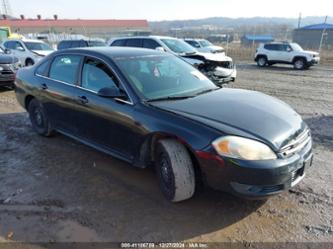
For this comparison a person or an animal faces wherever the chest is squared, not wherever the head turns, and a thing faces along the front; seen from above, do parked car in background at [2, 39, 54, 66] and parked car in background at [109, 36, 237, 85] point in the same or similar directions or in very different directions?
same or similar directions

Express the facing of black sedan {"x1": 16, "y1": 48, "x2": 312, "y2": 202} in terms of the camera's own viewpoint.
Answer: facing the viewer and to the right of the viewer

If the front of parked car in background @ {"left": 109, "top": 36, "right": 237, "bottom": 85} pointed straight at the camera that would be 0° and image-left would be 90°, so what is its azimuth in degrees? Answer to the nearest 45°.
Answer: approximately 315°

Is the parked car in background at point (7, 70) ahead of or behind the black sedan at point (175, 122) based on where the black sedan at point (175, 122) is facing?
behind

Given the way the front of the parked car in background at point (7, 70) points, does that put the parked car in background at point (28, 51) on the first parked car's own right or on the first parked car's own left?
on the first parked car's own left

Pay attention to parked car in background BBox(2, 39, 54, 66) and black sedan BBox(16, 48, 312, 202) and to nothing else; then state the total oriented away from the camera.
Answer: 0

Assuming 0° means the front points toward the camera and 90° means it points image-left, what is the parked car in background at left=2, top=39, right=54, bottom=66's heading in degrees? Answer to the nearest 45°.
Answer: approximately 315°

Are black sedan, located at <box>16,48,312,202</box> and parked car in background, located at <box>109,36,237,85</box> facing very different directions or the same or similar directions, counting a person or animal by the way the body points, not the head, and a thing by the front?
same or similar directions

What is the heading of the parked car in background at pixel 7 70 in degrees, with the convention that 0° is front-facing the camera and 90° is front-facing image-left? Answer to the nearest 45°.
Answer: approximately 315°

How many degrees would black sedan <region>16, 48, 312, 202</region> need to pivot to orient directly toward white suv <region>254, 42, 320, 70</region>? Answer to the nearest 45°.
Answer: approximately 90° to its left

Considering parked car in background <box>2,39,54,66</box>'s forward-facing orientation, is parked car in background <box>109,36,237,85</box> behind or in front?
in front

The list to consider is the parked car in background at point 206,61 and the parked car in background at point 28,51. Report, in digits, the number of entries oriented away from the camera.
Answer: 0
